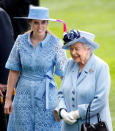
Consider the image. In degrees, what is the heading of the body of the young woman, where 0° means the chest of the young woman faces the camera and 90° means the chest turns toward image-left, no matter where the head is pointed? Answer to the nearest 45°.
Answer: approximately 0°

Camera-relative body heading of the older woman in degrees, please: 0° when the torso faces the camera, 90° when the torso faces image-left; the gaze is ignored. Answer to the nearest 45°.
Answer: approximately 45°

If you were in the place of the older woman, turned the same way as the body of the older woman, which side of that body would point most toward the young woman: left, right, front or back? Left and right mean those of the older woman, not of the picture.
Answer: right

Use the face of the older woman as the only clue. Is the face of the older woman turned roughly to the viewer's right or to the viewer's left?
to the viewer's left
